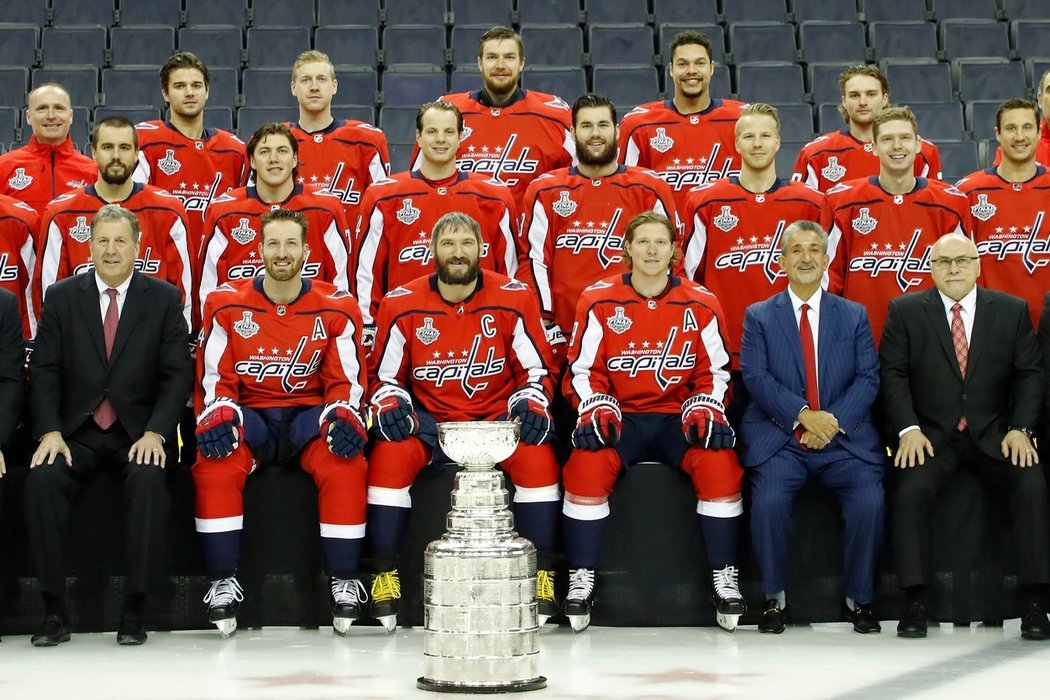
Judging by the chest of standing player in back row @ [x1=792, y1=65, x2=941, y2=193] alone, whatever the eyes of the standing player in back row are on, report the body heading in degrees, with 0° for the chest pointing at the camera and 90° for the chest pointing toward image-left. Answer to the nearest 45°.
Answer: approximately 0°

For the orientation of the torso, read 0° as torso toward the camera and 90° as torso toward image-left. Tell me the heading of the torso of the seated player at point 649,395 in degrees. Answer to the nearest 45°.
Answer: approximately 0°

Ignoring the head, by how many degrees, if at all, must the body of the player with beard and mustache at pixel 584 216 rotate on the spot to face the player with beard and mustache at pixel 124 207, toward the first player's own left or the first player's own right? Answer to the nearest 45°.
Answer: approximately 90° to the first player's own right

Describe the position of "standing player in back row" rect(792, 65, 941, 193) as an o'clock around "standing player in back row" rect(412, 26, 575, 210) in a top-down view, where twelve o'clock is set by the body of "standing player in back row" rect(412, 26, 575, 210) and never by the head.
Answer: "standing player in back row" rect(792, 65, 941, 193) is roughly at 9 o'clock from "standing player in back row" rect(412, 26, 575, 210).

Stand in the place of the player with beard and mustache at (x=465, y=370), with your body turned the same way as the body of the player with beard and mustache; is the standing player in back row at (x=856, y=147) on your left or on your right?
on your left

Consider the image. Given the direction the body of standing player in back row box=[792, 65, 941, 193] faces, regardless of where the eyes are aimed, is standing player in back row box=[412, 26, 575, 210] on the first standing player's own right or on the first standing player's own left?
on the first standing player's own right

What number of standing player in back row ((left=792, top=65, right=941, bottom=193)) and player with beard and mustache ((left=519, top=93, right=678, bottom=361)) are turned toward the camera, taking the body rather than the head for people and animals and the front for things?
2
